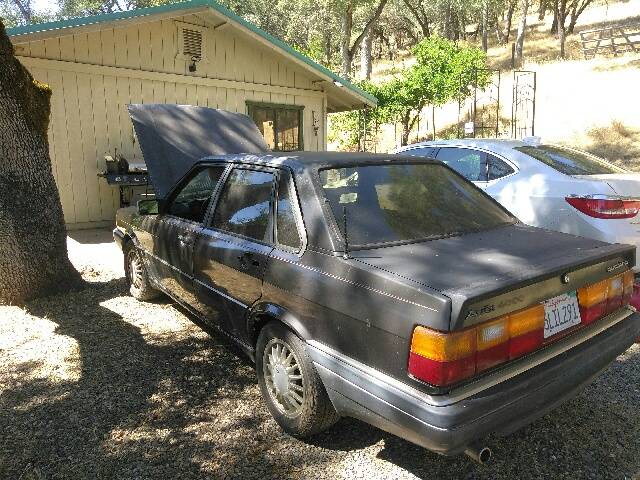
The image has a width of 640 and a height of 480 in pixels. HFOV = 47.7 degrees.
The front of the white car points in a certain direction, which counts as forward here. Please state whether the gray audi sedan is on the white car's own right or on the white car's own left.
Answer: on the white car's own left

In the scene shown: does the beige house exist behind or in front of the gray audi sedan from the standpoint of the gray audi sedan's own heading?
in front

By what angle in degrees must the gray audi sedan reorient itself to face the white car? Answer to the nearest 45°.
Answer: approximately 90° to its right

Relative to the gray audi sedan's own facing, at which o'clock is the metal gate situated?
The metal gate is roughly at 2 o'clock from the gray audi sedan.

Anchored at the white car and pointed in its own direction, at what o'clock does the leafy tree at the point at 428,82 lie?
The leafy tree is roughly at 1 o'clock from the white car.

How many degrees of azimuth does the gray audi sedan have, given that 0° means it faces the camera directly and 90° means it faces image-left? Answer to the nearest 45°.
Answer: approximately 135°

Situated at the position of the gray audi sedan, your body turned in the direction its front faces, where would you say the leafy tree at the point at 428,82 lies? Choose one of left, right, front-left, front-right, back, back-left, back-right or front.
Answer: front-right

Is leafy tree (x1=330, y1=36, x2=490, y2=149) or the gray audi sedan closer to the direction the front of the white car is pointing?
the leafy tree

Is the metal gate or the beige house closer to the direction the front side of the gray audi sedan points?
the beige house

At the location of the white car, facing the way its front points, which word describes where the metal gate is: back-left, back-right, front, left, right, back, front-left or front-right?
front-right

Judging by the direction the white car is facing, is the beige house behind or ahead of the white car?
ahead

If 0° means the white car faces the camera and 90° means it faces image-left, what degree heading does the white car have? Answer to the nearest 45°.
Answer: approximately 135°
